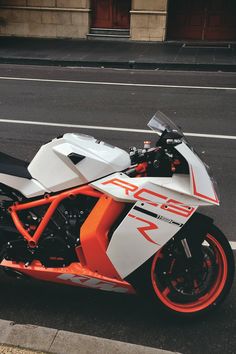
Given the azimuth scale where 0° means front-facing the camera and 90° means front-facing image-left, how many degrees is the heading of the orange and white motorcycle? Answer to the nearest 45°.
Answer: approximately 270°
